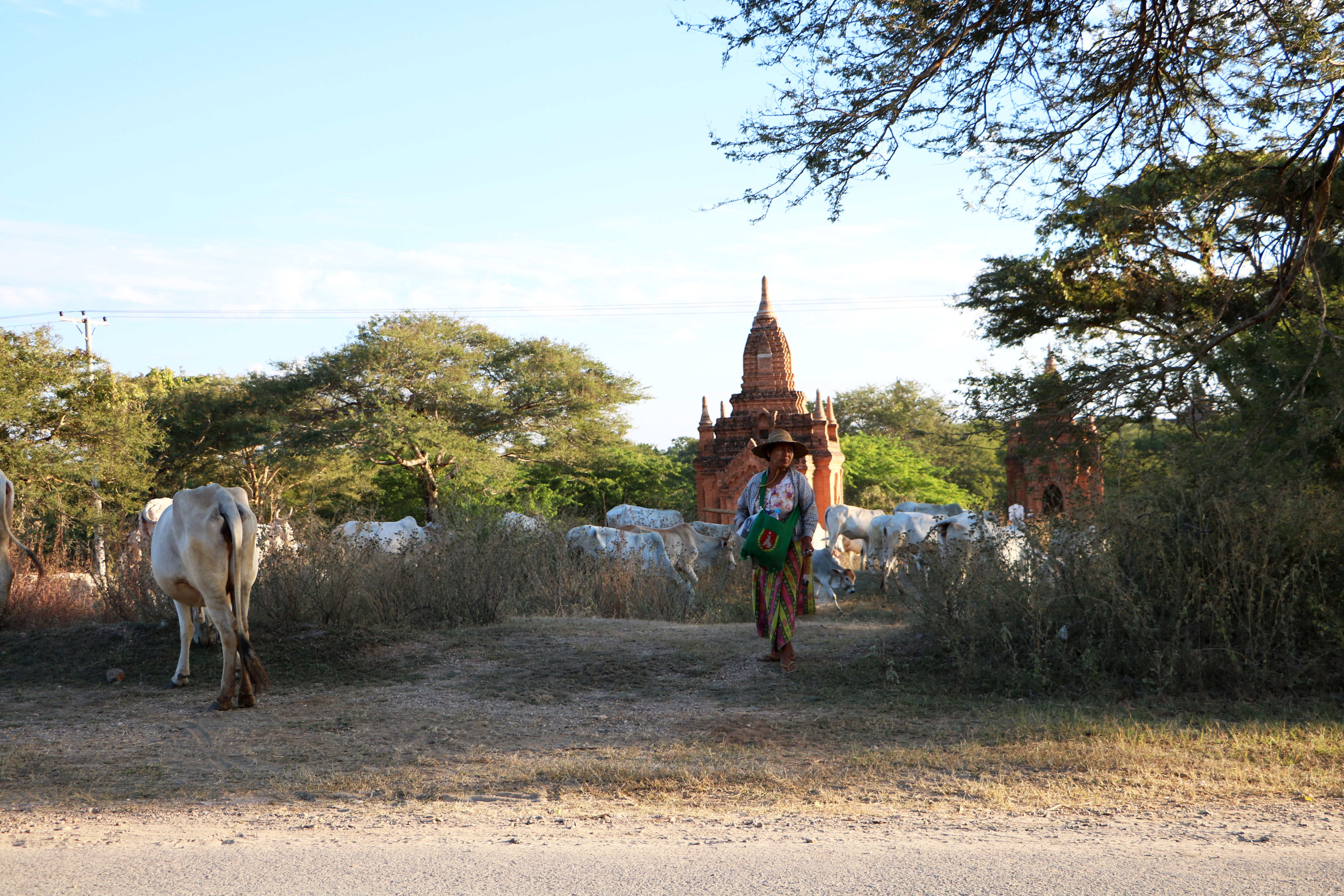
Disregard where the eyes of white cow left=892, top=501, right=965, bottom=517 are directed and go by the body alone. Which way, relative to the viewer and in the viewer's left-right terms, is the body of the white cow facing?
facing to the right of the viewer

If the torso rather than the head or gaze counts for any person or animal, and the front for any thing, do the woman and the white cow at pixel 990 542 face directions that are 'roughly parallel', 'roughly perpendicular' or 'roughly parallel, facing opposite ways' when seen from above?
roughly perpendicular

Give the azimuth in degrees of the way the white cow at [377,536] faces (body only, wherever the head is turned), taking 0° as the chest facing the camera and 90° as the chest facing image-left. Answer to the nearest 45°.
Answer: approximately 270°

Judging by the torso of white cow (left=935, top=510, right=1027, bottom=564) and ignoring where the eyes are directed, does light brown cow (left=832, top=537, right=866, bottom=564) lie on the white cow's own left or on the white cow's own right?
on the white cow's own left

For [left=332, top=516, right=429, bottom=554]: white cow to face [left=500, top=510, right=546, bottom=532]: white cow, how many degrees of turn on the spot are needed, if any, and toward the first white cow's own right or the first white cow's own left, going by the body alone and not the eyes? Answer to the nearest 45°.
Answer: approximately 45° to the first white cow's own left

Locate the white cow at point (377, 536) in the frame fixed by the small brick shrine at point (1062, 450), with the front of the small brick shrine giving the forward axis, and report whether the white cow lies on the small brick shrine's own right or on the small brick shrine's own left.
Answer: on the small brick shrine's own right
